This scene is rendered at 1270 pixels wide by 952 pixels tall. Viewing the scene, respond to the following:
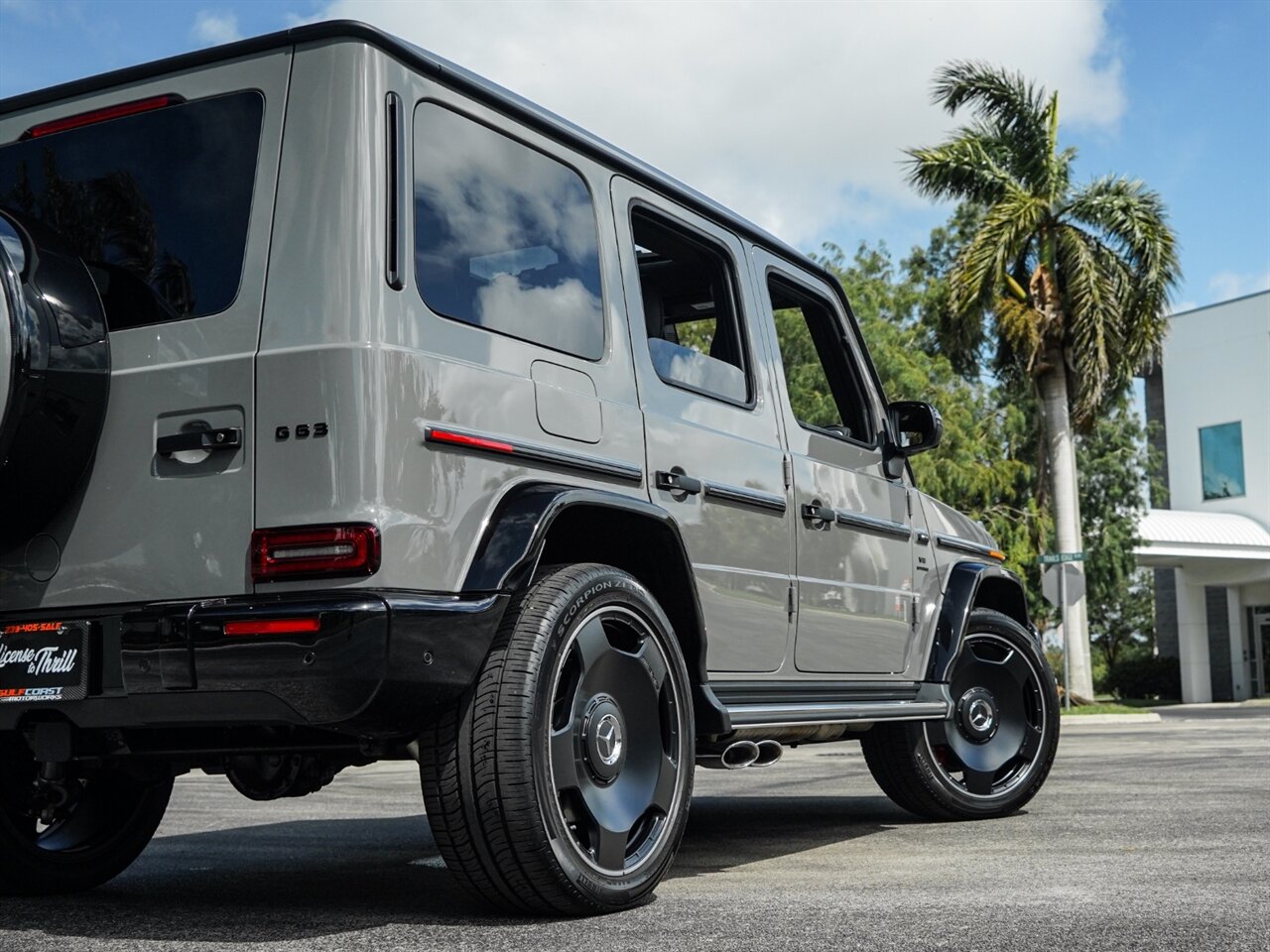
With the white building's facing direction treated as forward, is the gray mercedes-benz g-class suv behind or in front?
in front

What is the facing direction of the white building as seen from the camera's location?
facing the viewer and to the left of the viewer

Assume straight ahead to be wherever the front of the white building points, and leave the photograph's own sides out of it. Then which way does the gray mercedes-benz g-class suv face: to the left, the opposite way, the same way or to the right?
the opposite way

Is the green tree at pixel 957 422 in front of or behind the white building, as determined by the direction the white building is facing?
in front

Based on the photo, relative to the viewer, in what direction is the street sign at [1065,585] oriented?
away from the camera

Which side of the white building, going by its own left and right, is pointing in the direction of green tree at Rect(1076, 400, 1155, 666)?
right

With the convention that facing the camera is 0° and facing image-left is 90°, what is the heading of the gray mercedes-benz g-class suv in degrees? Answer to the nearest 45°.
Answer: approximately 225°

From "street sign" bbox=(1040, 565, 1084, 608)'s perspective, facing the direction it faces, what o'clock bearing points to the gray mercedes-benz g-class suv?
The gray mercedes-benz g-class suv is roughly at 6 o'clock from the street sign.
